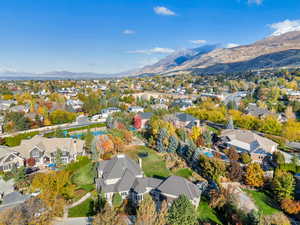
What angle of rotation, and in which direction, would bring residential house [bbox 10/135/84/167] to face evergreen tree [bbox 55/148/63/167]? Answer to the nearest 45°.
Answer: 0° — it already faces it

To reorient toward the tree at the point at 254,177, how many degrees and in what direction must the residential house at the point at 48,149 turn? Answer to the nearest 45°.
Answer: approximately 45° to its left

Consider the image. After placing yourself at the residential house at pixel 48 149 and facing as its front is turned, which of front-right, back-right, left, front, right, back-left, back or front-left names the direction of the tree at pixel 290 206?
front-left

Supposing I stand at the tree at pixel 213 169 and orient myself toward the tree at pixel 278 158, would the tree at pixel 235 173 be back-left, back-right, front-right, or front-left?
front-right

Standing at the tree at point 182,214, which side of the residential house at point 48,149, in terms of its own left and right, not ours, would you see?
front

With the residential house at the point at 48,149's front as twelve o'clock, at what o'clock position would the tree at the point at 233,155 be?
The tree is roughly at 10 o'clock from the residential house.

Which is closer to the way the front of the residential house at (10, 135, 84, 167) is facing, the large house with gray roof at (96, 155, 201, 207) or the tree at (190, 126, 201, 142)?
the large house with gray roof

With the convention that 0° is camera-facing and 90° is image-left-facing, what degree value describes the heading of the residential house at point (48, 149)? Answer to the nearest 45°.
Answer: approximately 0°

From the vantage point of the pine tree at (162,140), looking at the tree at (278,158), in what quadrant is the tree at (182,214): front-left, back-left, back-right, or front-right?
front-right

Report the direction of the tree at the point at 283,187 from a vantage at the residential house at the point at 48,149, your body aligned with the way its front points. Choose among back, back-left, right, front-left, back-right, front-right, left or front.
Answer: front-left

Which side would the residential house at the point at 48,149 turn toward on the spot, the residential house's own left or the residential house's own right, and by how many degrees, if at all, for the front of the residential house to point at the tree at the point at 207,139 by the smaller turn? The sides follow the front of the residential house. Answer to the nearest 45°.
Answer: approximately 90° to the residential house's own left

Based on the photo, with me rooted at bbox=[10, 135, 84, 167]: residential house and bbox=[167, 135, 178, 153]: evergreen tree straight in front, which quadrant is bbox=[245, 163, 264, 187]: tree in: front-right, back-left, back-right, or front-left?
front-right

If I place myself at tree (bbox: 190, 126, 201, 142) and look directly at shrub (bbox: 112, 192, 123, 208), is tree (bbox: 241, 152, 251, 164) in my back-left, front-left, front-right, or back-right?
front-left

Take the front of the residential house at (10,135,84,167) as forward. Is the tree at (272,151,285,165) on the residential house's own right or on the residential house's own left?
on the residential house's own left

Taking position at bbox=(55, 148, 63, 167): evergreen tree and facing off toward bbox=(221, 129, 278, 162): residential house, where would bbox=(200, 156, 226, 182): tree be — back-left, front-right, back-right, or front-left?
front-right

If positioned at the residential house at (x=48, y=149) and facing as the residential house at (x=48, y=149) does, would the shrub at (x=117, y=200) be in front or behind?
in front
